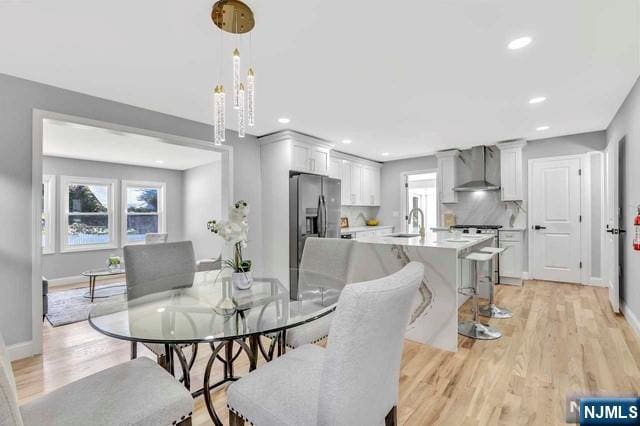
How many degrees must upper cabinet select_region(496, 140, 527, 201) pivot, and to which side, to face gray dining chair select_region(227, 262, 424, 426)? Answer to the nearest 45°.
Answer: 0° — it already faces it

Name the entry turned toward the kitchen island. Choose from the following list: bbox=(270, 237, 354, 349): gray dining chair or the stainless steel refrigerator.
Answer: the stainless steel refrigerator

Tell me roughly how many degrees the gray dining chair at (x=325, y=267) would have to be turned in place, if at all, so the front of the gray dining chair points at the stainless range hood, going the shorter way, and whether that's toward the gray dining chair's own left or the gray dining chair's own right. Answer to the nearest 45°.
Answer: approximately 180°

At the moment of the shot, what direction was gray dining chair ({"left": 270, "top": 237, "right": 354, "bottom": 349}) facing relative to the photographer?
facing the viewer and to the left of the viewer

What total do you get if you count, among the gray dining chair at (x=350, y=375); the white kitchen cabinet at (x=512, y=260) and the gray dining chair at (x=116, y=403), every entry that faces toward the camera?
1

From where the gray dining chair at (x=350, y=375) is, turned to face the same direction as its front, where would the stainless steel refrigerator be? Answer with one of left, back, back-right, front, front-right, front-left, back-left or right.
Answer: front-right

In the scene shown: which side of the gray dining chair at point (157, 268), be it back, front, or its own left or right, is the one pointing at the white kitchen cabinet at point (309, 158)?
left

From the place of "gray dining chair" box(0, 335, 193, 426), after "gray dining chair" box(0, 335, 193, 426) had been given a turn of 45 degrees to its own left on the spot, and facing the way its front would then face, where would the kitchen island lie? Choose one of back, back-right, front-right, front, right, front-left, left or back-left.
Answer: right

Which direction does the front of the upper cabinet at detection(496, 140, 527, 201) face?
toward the camera

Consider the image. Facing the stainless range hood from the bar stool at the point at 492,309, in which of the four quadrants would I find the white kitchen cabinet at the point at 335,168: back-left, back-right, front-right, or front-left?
front-left

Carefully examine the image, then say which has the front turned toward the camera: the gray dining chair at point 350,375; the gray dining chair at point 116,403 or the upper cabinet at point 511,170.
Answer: the upper cabinet

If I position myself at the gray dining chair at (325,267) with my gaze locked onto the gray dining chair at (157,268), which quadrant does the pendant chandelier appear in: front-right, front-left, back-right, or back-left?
front-left

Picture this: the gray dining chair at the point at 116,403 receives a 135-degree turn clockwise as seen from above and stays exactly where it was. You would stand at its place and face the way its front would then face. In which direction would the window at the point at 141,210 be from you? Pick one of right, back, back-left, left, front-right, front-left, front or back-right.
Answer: back

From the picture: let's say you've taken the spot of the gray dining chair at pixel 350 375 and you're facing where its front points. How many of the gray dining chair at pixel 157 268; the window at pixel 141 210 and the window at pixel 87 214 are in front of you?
3

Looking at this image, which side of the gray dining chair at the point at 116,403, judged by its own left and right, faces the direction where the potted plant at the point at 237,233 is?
front

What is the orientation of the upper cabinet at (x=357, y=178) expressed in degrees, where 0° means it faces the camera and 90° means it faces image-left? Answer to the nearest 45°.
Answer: approximately 315°

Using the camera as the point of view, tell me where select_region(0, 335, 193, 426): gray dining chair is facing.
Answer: facing away from the viewer and to the right of the viewer
